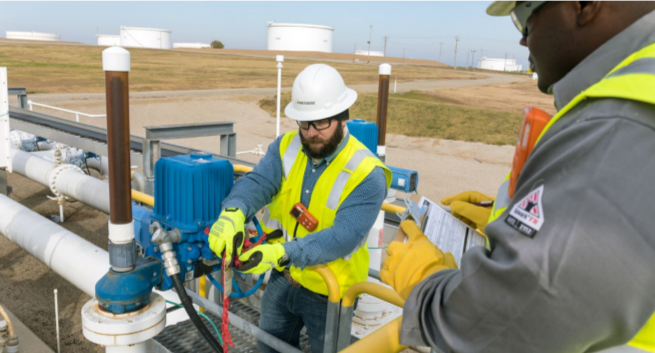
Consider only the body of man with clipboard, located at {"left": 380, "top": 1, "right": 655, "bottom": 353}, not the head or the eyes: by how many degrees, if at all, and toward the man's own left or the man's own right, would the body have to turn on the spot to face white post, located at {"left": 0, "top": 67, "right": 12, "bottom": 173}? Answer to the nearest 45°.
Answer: approximately 45° to the man's own right

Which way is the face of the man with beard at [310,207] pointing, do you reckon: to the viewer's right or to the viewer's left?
to the viewer's left

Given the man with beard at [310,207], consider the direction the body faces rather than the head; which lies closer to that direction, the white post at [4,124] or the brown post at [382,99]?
the white post

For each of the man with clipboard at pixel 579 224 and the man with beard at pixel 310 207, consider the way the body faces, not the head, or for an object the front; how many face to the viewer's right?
0

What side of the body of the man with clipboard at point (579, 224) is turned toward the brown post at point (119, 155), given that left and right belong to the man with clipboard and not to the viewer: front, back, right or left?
front

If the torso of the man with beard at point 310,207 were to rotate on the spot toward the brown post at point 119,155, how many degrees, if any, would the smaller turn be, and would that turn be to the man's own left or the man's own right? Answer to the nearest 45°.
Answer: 0° — they already face it

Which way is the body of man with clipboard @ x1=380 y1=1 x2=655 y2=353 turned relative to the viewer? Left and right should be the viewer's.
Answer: facing to the left of the viewer

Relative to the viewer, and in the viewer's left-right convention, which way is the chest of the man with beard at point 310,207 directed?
facing the viewer and to the left of the viewer

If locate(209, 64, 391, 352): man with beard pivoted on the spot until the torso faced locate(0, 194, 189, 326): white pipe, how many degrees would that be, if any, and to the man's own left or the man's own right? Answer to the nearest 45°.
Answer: approximately 45° to the man's own right

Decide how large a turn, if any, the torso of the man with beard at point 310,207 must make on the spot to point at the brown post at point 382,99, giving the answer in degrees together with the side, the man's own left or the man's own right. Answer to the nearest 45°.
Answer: approximately 135° to the man's own right

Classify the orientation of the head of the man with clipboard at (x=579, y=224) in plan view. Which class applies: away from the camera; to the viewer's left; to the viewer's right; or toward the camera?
to the viewer's left

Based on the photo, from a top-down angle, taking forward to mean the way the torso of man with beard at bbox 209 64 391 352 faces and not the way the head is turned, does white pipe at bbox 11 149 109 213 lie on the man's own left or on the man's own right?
on the man's own right
